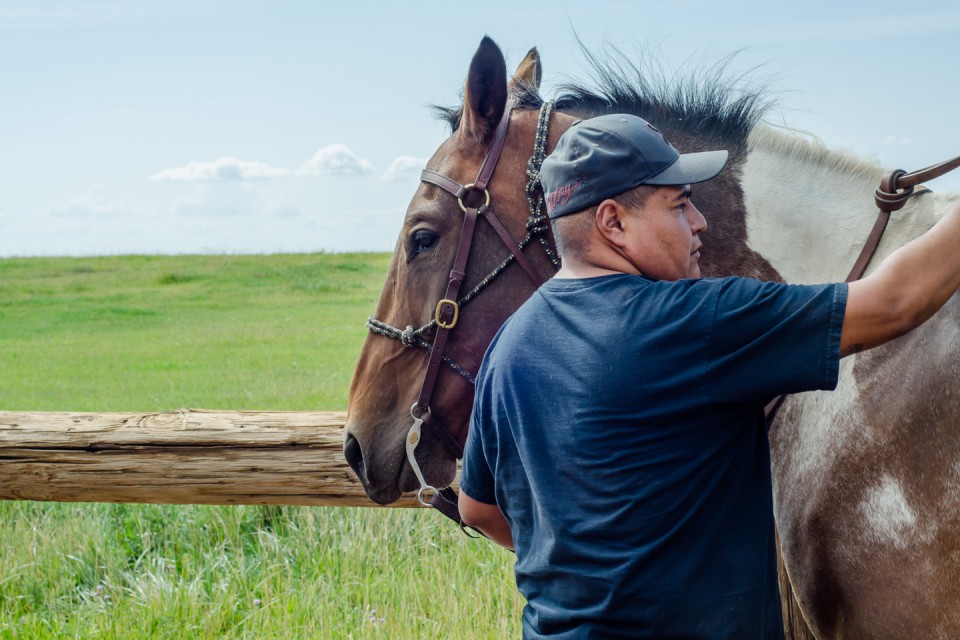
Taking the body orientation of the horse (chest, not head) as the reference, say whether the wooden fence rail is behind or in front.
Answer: in front

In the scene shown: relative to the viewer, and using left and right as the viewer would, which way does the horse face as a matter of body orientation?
facing to the left of the viewer

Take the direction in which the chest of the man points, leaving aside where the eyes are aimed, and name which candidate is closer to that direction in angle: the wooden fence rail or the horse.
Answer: the horse

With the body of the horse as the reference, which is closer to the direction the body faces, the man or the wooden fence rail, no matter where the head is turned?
the wooden fence rail

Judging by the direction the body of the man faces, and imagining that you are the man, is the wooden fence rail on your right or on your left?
on your left

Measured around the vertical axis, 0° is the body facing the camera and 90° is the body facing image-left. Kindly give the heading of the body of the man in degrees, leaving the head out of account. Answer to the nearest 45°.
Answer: approximately 225°

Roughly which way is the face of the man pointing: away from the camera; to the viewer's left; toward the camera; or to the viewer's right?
to the viewer's right

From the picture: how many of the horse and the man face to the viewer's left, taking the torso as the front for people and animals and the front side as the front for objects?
1

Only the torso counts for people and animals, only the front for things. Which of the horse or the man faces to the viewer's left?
the horse
